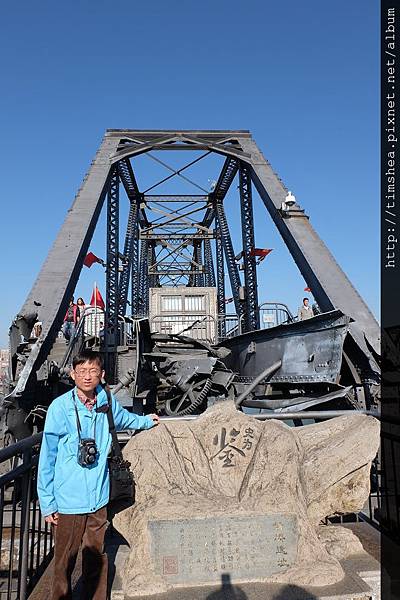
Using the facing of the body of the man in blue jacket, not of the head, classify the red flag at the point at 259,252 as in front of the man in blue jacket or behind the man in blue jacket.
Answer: behind

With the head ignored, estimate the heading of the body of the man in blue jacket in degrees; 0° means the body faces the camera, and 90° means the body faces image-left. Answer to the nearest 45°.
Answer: approximately 0°

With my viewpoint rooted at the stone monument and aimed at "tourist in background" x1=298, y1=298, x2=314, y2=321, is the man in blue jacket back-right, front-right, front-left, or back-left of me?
back-left

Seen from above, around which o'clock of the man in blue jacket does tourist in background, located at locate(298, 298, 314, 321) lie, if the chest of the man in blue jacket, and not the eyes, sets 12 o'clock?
The tourist in background is roughly at 7 o'clock from the man in blue jacket.

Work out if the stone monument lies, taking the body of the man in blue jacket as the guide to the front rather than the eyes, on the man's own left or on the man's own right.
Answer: on the man's own left

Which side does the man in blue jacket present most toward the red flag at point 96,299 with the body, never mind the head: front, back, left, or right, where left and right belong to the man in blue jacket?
back

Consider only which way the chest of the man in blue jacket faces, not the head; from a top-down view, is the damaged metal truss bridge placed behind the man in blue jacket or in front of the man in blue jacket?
behind
